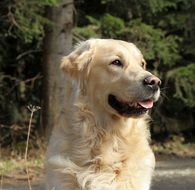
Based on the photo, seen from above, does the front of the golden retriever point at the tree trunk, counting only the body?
no

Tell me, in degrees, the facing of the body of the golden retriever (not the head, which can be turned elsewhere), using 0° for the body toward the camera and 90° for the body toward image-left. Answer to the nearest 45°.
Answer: approximately 315°
